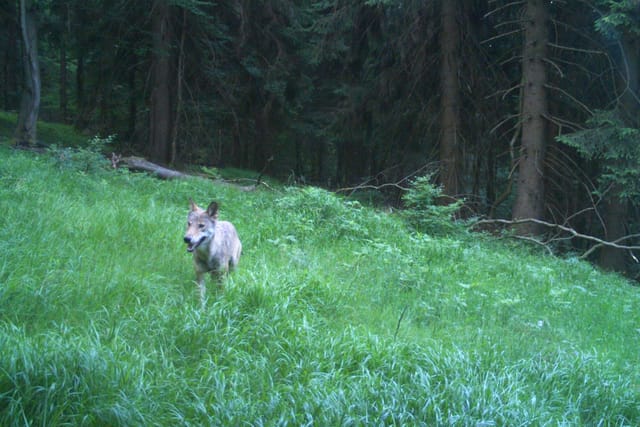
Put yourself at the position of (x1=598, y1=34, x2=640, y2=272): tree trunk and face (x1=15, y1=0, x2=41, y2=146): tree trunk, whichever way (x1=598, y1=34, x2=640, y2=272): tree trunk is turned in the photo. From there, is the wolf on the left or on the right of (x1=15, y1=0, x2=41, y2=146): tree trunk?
left

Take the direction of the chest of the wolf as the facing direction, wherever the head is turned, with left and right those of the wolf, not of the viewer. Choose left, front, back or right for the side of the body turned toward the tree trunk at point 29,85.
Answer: right

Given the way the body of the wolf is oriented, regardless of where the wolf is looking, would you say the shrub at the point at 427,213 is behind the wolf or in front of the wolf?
behind

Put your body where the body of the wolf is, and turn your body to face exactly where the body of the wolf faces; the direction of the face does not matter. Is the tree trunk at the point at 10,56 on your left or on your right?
on your right

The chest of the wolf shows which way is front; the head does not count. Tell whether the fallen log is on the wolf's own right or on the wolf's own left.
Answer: on the wolf's own right

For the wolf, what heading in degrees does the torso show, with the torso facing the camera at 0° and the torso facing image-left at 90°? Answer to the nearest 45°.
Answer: approximately 45°

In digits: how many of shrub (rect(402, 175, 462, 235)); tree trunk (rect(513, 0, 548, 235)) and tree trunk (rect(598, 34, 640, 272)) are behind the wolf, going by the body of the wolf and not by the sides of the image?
3

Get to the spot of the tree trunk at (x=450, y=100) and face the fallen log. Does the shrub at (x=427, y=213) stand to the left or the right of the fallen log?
left

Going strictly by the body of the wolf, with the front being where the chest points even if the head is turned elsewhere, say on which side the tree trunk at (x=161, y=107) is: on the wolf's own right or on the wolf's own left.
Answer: on the wolf's own right

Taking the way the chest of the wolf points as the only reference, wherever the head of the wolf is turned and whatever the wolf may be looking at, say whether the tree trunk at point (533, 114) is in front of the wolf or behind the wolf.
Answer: behind
